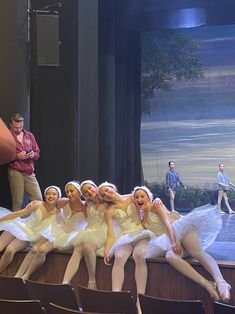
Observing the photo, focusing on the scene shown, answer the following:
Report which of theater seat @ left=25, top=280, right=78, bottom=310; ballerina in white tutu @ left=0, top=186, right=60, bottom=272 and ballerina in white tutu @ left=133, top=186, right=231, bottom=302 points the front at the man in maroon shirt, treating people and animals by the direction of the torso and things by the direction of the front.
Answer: the theater seat

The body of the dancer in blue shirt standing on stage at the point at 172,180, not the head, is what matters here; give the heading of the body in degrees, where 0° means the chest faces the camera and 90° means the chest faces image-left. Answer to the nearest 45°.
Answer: approximately 315°

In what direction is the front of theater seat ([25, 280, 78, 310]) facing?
away from the camera

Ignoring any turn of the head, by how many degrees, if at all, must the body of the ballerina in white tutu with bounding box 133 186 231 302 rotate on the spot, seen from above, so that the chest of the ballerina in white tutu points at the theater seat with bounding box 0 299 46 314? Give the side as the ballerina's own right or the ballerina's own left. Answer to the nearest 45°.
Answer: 0° — they already face it

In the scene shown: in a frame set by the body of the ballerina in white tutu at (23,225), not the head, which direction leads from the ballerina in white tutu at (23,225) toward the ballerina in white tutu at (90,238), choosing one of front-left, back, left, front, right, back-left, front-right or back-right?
front-left

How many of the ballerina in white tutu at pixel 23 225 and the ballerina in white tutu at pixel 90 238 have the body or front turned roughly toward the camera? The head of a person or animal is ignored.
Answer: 2

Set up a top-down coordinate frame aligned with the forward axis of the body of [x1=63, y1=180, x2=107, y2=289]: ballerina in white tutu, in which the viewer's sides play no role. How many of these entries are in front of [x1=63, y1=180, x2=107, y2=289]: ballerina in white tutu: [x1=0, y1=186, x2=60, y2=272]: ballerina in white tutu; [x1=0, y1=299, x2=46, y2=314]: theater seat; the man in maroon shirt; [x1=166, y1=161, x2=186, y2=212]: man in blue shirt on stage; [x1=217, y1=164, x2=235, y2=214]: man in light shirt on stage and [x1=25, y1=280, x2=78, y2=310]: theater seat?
2

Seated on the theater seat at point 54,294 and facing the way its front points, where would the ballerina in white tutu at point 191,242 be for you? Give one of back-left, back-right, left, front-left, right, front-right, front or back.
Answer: front-right

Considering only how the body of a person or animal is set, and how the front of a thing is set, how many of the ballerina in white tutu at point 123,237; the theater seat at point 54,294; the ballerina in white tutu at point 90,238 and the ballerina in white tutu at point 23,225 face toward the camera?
3

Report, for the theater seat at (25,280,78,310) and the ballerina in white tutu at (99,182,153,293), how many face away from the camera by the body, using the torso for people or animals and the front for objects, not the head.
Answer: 1

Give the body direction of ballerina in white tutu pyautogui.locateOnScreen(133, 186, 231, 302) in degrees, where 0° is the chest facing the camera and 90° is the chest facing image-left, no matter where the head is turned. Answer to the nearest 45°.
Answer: approximately 45°

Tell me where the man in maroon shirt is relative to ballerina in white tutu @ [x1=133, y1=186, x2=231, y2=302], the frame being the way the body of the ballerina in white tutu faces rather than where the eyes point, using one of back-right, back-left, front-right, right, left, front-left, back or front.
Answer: right

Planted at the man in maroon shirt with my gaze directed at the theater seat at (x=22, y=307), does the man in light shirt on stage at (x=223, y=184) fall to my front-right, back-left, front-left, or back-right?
back-left
